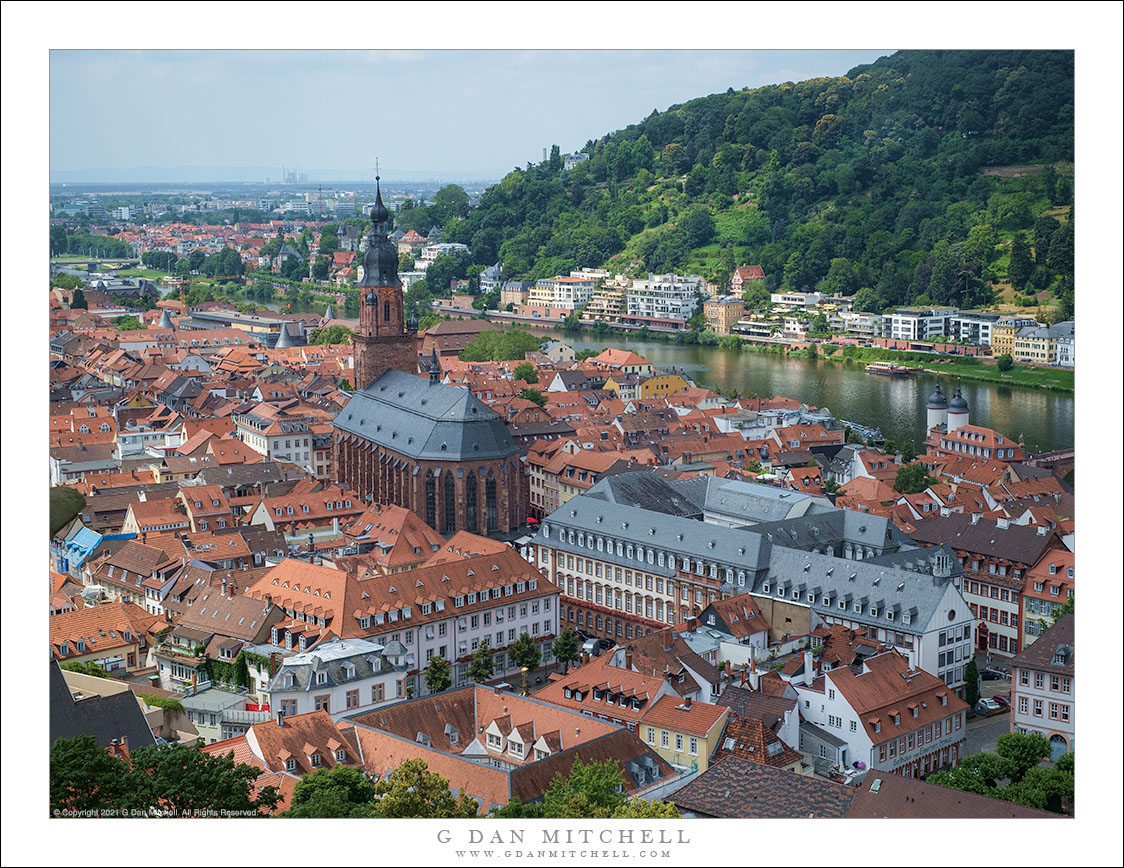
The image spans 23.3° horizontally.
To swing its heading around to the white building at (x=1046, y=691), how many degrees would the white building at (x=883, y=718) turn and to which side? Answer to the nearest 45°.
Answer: approximately 45° to its left

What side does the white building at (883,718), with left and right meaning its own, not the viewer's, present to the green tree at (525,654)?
back

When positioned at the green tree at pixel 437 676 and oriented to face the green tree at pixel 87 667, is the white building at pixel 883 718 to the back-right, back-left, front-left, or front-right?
back-left

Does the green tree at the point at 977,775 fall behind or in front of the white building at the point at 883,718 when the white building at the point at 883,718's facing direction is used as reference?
in front

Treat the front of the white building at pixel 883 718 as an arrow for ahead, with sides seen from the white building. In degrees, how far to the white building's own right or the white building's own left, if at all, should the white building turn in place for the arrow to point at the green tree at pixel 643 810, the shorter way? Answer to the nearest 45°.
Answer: approximately 45° to the white building's own right

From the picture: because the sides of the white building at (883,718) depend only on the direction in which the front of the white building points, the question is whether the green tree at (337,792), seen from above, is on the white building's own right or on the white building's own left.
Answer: on the white building's own right

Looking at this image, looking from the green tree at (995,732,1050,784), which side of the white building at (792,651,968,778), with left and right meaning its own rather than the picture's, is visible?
front

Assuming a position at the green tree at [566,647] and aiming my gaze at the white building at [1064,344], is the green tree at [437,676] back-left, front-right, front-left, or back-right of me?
back-left

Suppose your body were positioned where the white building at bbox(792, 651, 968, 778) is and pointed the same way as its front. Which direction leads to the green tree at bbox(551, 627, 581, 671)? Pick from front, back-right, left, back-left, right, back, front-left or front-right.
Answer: back

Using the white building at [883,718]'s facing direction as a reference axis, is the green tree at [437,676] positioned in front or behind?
behind

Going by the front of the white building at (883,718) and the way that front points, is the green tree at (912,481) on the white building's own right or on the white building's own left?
on the white building's own left

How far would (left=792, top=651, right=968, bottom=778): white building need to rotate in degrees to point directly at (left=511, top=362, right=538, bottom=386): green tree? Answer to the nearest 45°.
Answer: approximately 135° to its left

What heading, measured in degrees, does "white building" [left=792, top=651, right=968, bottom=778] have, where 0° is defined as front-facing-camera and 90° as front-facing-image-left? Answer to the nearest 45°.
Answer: approximately 315°
